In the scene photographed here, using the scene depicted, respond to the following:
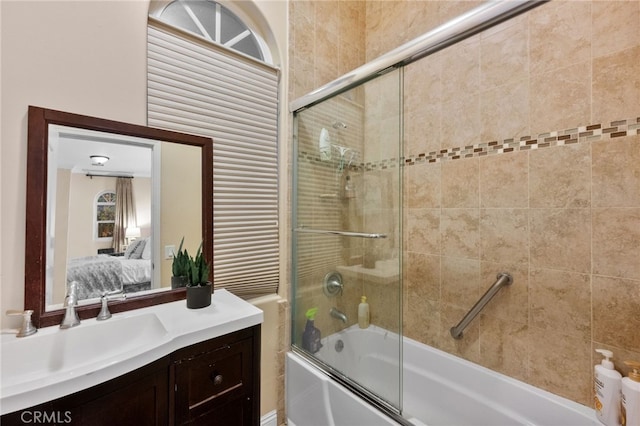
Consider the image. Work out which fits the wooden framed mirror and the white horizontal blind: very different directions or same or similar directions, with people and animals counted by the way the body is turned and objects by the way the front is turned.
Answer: same or similar directions

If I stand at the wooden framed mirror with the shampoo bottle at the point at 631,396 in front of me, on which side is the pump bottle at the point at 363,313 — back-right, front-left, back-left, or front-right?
front-left

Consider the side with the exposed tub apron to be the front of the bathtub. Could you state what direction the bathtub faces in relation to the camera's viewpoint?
facing the viewer and to the left of the viewer

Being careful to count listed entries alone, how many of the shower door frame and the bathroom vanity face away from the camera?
0

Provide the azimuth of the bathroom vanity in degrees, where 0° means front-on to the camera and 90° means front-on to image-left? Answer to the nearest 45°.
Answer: approximately 315°

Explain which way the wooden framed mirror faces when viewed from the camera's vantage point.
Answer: facing the viewer and to the right of the viewer

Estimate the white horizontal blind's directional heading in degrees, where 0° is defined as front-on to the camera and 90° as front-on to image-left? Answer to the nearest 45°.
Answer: approximately 315°
